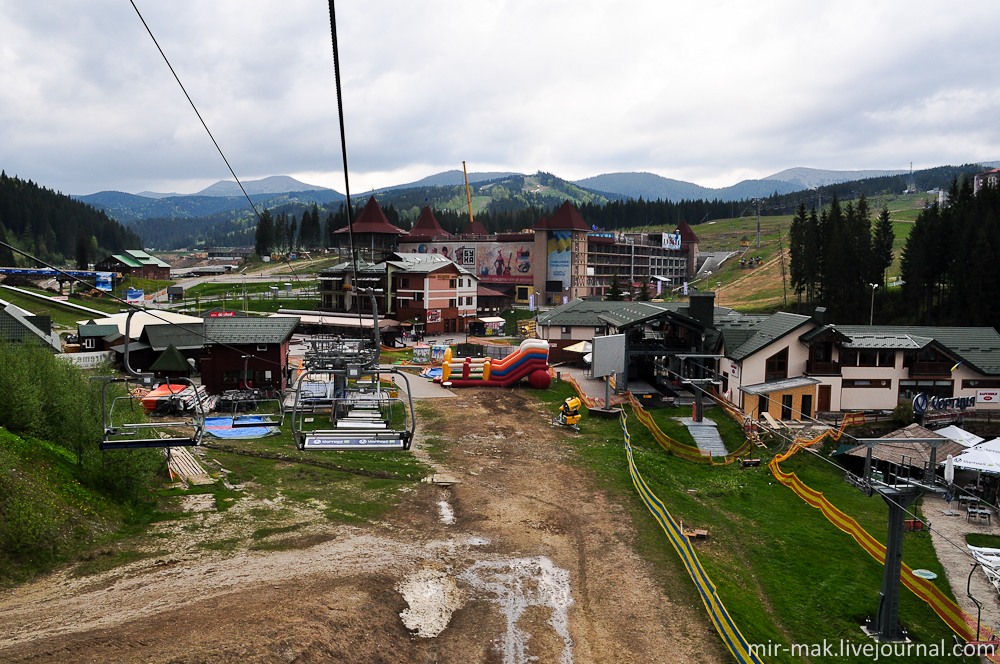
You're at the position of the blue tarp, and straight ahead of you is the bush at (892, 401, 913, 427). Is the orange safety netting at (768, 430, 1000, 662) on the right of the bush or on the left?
right

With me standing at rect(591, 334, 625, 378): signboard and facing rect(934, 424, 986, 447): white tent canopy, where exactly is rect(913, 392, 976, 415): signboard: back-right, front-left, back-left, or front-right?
front-left

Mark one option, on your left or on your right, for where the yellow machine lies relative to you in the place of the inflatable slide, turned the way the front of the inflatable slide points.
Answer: on your left

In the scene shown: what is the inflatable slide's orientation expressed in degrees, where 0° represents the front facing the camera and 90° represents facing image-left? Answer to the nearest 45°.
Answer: approximately 90°

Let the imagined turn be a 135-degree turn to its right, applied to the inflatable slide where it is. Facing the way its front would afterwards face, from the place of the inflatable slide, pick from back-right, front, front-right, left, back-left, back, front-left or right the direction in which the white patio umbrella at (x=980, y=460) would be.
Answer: right

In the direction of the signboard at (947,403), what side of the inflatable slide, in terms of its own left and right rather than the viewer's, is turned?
back

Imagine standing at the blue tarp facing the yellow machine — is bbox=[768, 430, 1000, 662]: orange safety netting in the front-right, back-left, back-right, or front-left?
front-right

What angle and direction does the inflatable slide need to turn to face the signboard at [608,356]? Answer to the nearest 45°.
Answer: approximately 135° to its left
